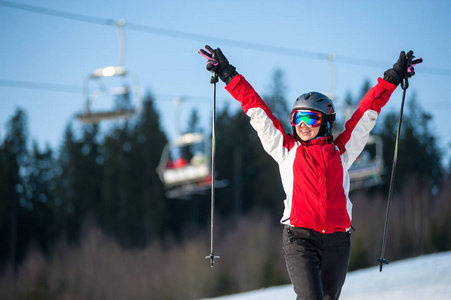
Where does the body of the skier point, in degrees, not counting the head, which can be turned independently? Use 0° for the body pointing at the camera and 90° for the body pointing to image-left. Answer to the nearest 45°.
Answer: approximately 0°
